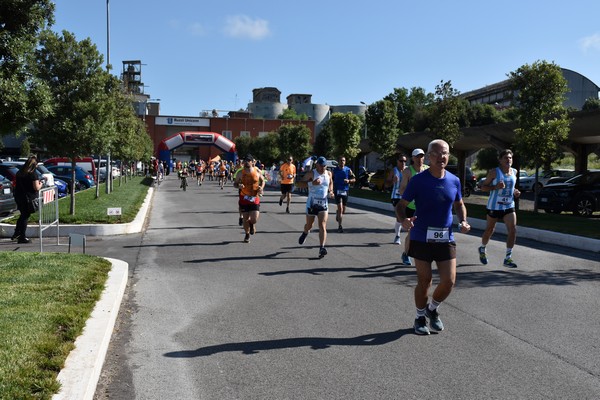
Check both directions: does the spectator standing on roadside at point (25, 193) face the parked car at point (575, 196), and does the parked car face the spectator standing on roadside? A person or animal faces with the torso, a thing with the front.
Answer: yes

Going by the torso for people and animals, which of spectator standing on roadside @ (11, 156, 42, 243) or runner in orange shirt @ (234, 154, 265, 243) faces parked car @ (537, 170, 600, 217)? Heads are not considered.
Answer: the spectator standing on roadside

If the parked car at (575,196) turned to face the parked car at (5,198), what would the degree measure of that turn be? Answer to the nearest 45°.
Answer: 0° — it already faces it

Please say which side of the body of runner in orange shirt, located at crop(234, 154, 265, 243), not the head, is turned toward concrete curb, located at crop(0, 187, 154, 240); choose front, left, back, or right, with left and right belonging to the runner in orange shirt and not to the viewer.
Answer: right

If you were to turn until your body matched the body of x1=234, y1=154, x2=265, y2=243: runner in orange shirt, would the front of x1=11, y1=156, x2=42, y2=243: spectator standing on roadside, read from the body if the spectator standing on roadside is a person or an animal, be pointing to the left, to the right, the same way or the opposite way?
to the left

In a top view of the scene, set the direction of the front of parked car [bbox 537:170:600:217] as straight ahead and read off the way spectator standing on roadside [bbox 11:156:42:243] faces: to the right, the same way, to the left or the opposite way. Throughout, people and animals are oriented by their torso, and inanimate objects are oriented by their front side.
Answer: the opposite way

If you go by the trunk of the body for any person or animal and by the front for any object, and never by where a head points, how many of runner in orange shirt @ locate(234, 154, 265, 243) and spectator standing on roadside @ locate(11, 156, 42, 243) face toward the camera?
1

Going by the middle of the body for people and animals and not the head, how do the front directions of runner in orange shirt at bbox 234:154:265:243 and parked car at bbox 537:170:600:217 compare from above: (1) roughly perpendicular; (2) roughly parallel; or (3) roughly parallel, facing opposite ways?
roughly perpendicular

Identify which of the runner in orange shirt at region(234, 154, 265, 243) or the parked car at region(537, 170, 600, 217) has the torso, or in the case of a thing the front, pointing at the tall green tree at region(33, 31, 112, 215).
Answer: the parked car

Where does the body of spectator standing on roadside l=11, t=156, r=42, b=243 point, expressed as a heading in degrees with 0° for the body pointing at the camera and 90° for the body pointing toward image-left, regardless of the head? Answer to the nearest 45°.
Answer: approximately 270°

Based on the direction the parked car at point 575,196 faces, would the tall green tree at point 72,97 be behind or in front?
in front

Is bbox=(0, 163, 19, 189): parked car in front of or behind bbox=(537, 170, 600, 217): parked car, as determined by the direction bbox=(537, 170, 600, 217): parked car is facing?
in front
